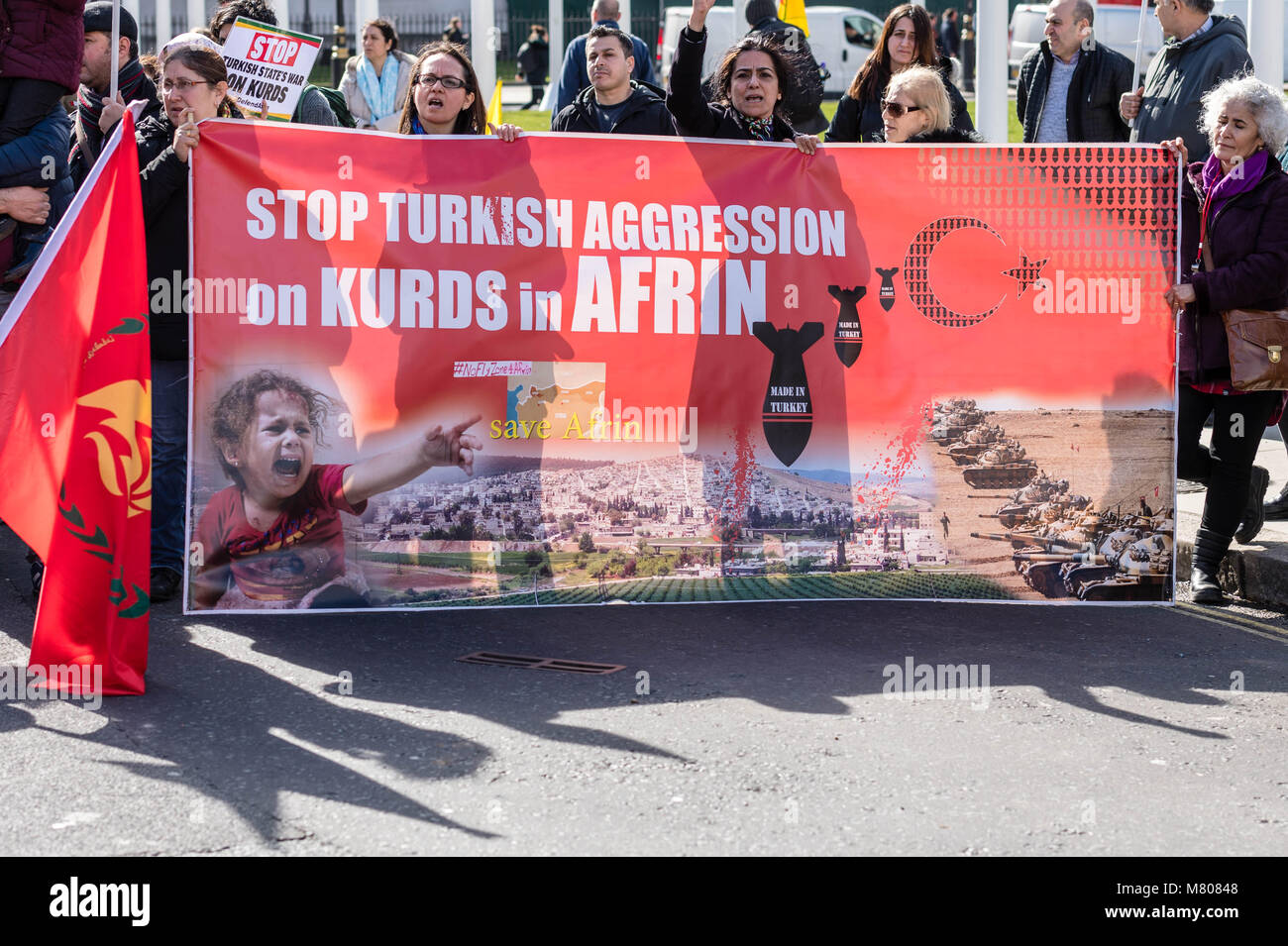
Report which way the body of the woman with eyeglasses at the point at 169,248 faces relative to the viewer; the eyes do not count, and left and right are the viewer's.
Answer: facing the viewer and to the left of the viewer

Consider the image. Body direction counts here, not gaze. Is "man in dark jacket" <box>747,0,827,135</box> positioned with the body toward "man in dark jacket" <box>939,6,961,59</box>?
yes

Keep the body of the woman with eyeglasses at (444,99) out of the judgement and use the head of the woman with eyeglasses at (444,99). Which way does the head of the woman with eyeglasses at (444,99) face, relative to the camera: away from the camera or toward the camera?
toward the camera

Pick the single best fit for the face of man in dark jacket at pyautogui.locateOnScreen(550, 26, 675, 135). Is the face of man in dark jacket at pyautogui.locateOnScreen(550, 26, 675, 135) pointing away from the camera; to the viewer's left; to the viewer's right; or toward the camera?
toward the camera

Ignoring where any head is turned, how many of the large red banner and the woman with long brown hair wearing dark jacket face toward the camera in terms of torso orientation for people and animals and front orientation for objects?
2

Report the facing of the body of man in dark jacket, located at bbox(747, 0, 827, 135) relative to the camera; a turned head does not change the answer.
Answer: away from the camera

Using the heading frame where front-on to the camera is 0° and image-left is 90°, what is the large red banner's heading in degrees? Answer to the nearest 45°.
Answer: approximately 0°

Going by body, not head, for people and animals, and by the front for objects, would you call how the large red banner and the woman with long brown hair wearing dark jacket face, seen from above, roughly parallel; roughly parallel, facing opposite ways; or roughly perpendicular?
roughly parallel

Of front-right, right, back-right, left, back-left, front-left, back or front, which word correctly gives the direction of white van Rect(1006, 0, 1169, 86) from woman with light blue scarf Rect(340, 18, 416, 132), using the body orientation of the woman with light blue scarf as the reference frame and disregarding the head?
back

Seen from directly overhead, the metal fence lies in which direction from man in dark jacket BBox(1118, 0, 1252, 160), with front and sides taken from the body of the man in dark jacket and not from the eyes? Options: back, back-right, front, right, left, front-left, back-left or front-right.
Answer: right

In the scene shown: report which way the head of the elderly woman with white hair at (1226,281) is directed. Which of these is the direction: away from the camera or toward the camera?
toward the camera

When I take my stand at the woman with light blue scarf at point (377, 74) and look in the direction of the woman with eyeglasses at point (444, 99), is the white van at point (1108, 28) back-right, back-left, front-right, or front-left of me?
back-left

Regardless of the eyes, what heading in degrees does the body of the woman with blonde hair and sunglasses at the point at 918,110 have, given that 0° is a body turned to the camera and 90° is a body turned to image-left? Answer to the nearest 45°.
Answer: approximately 45°

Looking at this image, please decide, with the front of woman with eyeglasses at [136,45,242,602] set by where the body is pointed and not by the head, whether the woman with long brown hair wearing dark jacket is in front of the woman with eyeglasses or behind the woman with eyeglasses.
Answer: behind
